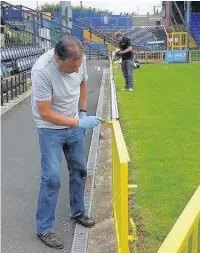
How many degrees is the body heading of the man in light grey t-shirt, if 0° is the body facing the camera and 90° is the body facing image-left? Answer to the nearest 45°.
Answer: approximately 315°

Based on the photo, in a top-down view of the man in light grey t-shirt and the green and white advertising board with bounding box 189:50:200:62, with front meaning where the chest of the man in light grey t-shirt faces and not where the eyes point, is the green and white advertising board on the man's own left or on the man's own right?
on the man's own left

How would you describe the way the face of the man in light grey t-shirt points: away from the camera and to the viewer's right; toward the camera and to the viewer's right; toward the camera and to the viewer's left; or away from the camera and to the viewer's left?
toward the camera and to the viewer's right

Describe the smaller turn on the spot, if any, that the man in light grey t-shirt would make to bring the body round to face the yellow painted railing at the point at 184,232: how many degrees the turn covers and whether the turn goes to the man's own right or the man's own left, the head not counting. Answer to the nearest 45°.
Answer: approximately 45° to the man's own right
